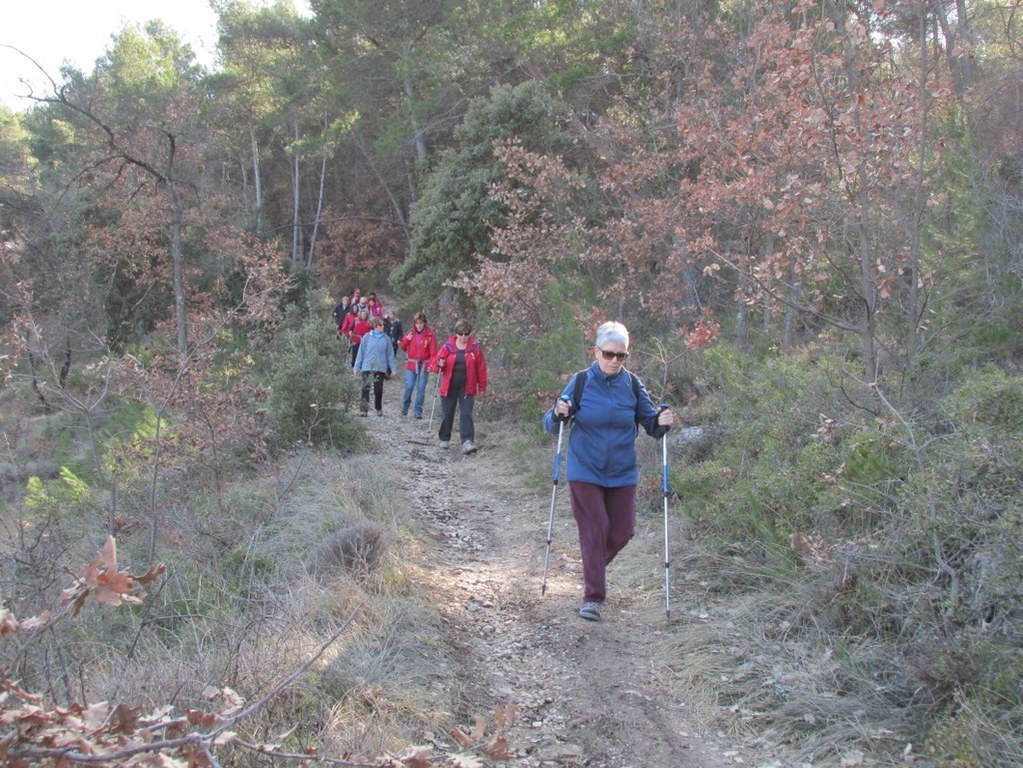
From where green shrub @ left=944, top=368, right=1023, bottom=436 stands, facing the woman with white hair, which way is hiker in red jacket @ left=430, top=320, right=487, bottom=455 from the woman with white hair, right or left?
right

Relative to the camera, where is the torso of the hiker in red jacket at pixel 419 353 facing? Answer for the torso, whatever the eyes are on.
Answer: toward the camera

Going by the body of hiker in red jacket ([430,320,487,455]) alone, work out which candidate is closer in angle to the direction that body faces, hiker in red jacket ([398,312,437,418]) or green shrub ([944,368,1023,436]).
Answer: the green shrub

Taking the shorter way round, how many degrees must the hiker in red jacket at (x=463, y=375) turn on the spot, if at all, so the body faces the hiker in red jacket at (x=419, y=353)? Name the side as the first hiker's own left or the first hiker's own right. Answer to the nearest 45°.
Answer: approximately 180°

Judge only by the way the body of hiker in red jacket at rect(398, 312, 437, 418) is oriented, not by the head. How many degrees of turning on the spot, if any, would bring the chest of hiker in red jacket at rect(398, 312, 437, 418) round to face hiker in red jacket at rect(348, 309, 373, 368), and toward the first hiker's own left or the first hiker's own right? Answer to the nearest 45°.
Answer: approximately 180°

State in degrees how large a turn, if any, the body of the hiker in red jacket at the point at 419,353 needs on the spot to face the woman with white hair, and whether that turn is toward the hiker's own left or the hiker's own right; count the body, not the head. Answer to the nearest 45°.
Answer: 0° — they already face them

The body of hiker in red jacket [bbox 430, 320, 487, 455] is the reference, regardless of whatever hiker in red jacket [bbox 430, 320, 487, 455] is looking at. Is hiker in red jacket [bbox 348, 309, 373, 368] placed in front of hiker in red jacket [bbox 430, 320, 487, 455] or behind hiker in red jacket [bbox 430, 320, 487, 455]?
behind

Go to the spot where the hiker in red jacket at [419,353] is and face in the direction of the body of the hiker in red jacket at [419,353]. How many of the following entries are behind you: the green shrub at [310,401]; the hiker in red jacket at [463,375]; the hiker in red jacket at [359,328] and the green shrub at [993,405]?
1

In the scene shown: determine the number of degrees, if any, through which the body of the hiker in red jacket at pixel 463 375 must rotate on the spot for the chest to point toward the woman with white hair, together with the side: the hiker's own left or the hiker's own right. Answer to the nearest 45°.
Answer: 0° — they already face them

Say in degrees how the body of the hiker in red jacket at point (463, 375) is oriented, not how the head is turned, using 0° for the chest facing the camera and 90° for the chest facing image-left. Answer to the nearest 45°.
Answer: approximately 0°

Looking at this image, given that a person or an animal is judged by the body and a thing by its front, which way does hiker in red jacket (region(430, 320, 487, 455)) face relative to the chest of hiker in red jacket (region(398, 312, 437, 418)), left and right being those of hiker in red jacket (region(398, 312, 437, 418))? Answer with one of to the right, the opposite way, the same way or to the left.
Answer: the same way

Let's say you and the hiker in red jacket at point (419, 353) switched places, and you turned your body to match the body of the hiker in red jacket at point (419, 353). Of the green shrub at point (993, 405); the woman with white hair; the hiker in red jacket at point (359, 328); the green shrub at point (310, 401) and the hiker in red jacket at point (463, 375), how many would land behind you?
1

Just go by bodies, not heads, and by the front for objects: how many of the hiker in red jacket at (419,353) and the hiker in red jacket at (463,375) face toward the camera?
2
